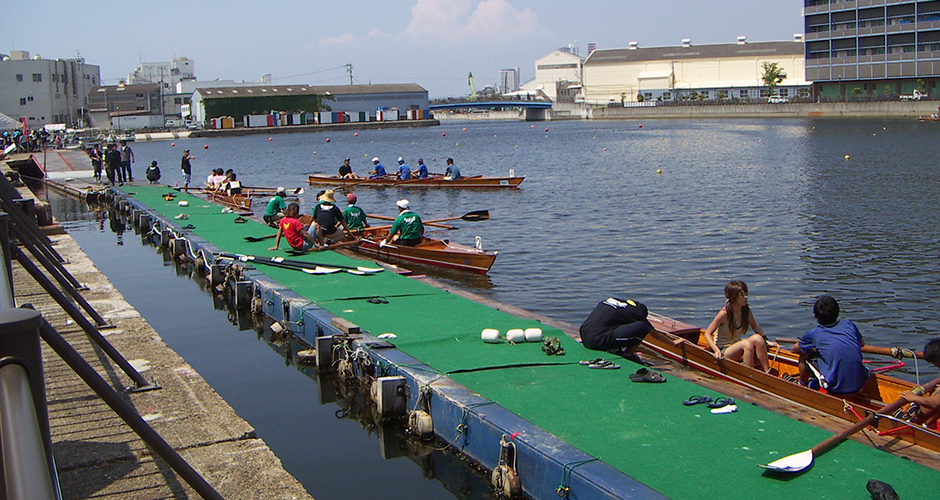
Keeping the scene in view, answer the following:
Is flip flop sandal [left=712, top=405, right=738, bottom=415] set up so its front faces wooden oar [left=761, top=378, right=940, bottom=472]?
no

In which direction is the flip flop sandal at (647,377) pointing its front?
to the viewer's right

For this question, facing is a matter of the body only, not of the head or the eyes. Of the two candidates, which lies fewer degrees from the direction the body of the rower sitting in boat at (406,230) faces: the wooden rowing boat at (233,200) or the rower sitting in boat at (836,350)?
the wooden rowing boat

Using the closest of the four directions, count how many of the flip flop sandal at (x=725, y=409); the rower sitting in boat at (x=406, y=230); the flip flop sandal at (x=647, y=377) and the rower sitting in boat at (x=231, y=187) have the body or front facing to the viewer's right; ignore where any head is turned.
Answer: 2

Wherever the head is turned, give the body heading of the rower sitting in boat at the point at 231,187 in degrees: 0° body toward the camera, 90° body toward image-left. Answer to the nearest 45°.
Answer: approximately 135°

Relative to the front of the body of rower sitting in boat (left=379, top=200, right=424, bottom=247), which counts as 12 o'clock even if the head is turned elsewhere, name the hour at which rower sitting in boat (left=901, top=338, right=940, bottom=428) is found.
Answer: rower sitting in boat (left=901, top=338, right=940, bottom=428) is roughly at 7 o'clock from rower sitting in boat (left=379, top=200, right=424, bottom=247).
